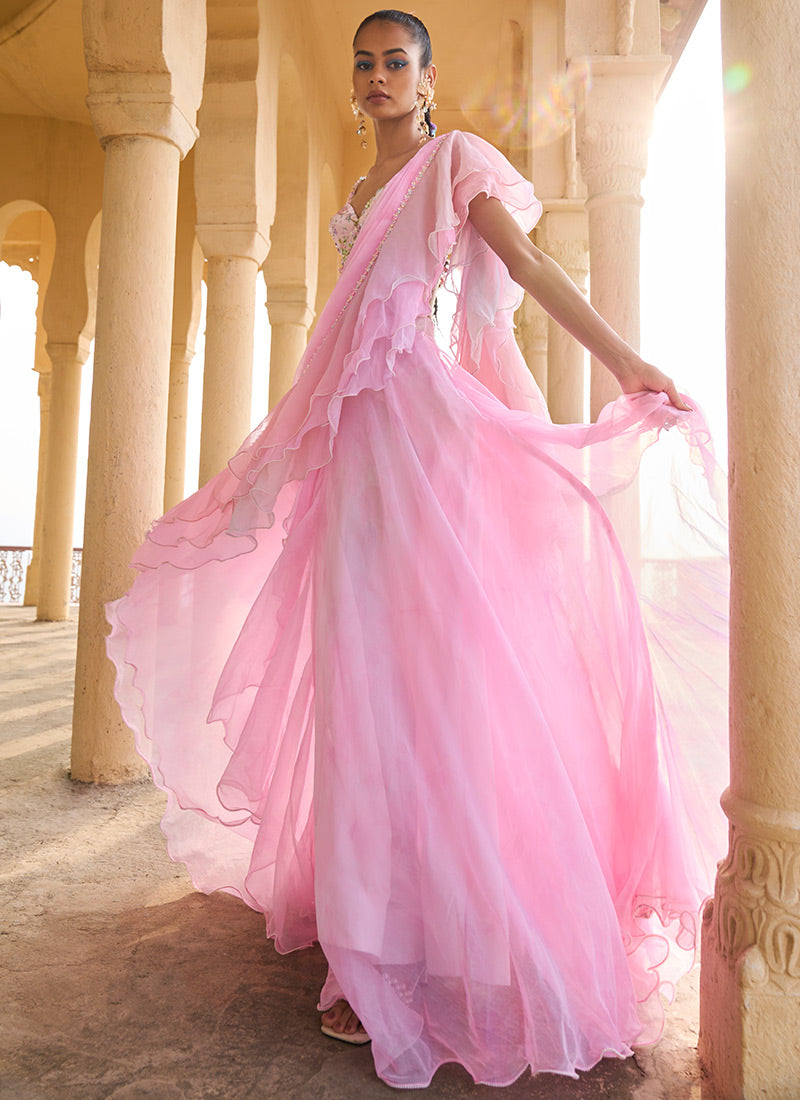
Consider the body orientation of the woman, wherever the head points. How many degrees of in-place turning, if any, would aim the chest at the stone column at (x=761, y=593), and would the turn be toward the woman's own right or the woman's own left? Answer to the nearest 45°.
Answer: approximately 135° to the woman's own left

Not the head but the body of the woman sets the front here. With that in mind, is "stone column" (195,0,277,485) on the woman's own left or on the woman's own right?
on the woman's own right

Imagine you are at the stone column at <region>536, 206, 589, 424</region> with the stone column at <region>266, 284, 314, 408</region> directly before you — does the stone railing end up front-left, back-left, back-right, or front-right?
front-right

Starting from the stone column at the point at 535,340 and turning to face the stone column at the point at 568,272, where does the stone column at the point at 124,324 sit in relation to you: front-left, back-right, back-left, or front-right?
front-right

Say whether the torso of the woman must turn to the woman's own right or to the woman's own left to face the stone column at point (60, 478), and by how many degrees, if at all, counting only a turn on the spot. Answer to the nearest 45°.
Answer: approximately 90° to the woman's own right

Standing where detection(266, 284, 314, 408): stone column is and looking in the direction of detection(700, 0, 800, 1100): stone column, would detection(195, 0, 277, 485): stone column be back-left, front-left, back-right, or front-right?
front-right

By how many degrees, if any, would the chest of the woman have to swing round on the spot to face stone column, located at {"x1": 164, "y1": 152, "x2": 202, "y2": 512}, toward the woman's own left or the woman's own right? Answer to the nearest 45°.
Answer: approximately 135° to the woman's own right

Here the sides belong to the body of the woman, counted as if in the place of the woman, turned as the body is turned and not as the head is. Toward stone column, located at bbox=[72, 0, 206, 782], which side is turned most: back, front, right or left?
right
